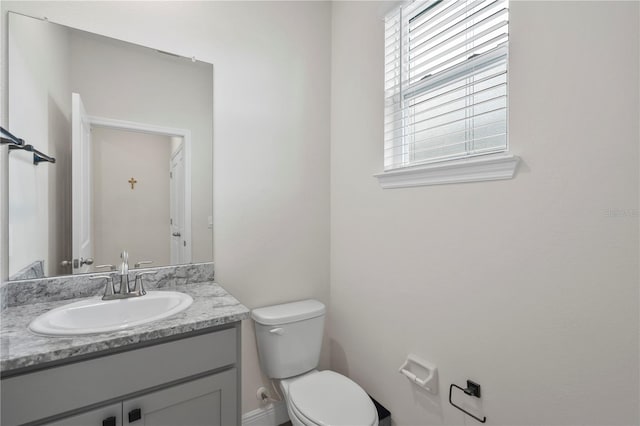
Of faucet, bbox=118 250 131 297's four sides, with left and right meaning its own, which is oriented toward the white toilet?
left

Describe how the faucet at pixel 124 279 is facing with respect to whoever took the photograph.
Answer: facing the viewer

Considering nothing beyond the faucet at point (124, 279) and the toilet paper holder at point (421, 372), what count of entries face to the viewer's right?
0

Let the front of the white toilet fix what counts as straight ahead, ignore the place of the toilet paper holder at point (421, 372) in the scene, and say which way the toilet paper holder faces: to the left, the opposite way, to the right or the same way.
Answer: to the right

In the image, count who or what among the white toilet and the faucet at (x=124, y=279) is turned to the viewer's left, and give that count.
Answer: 0

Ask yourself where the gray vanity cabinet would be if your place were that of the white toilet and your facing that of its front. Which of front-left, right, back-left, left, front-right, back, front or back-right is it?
right

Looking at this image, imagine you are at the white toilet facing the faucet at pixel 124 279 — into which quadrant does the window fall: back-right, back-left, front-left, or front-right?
back-left

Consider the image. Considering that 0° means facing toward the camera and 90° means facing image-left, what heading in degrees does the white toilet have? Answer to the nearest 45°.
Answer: approximately 315°

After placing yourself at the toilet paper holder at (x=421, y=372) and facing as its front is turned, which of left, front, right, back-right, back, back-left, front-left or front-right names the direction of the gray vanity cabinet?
front

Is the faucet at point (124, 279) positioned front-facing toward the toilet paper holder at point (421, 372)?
no

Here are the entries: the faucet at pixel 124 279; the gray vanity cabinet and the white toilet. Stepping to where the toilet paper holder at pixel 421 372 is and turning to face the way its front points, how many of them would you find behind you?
0

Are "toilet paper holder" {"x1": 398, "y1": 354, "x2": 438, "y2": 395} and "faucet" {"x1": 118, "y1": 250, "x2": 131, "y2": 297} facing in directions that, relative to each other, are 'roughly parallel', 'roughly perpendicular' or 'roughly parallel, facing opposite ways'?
roughly perpendicular
